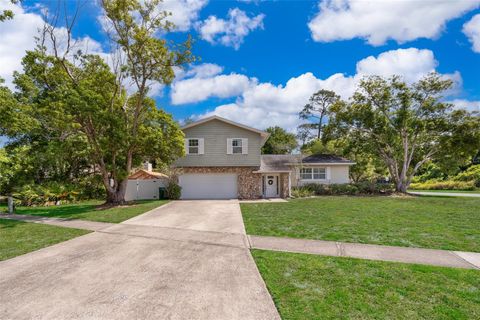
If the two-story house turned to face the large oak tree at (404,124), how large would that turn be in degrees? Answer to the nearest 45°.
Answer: approximately 90° to its left

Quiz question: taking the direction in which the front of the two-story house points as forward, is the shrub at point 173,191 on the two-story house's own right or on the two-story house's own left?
on the two-story house's own right

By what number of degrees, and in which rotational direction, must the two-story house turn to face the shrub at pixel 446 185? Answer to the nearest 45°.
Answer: approximately 135° to its left

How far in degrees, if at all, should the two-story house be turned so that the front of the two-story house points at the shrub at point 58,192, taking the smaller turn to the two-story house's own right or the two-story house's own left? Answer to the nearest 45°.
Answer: approximately 90° to the two-story house's own right

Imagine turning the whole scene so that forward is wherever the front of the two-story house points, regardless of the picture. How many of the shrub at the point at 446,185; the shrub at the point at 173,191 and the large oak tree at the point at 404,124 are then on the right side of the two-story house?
1

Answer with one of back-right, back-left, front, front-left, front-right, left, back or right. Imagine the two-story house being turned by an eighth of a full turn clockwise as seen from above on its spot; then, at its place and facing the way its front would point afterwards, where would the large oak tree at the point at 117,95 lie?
front

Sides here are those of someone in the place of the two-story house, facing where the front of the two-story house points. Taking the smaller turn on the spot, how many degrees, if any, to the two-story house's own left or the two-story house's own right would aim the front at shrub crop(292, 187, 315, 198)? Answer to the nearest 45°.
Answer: approximately 90° to the two-story house's own left

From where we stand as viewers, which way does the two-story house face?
facing the viewer

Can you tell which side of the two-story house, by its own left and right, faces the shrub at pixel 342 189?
left

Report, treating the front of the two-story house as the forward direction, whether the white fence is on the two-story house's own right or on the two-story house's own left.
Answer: on the two-story house's own right
